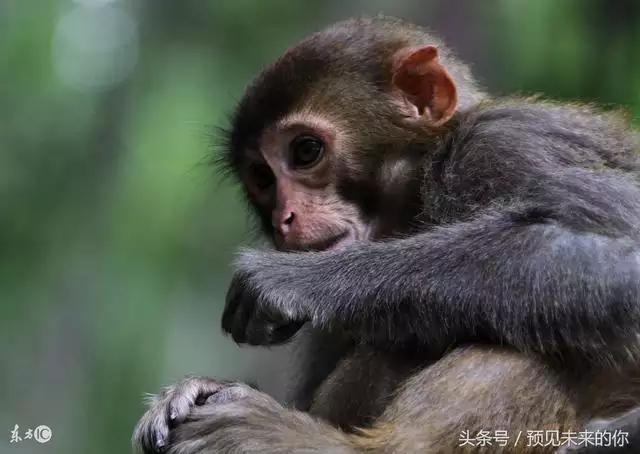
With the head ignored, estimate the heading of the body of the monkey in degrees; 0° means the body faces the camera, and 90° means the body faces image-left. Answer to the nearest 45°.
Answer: approximately 90°
